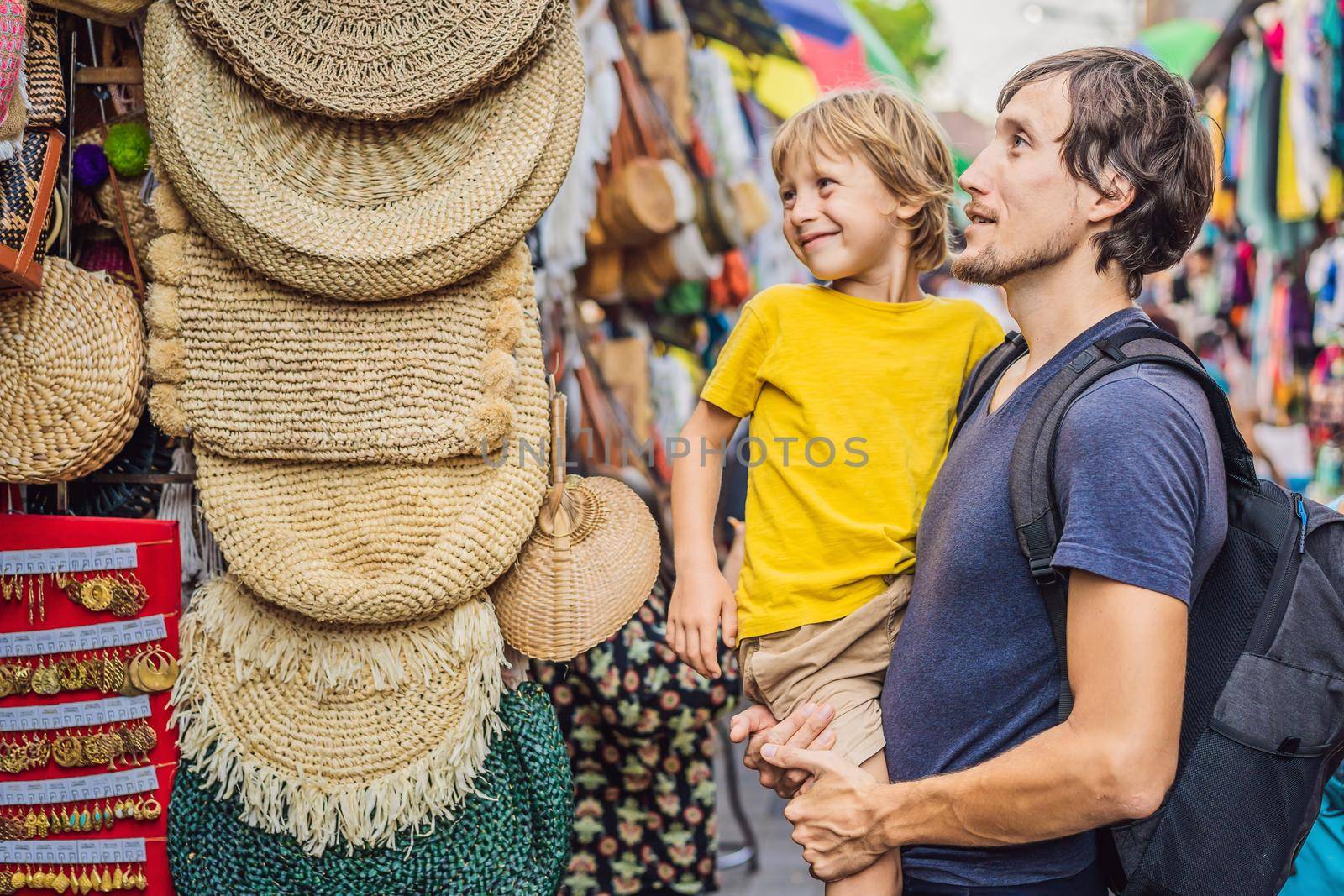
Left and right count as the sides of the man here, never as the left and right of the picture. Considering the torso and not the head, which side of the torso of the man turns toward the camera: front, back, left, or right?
left

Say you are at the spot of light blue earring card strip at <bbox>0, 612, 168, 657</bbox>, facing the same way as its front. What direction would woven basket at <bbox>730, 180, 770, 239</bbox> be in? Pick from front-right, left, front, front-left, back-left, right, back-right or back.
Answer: back-left

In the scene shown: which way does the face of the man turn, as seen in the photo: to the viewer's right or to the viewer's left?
to the viewer's left

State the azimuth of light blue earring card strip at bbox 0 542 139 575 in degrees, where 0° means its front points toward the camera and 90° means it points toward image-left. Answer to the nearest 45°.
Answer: approximately 0°

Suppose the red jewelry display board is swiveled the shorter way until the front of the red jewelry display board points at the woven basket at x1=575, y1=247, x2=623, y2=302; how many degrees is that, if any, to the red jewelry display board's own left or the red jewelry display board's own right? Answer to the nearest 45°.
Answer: approximately 135° to the red jewelry display board's own left

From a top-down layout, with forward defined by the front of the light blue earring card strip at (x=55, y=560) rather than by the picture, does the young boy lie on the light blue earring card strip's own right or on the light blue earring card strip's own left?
on the light blue earring card strip's own left
